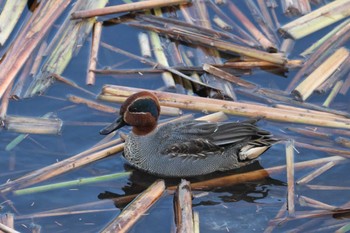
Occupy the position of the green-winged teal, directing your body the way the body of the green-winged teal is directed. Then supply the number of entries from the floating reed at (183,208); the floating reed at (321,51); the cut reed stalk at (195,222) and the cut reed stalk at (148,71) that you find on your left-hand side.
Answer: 2

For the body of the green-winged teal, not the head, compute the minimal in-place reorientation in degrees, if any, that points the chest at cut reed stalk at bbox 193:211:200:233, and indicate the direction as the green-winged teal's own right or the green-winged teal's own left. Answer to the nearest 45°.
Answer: approximately 90° to the green-winged teal's own left

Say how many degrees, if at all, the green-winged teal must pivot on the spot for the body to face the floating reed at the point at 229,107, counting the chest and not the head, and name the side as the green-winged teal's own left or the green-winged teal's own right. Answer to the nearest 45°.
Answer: approximately 135° to the green-winged teal's own right

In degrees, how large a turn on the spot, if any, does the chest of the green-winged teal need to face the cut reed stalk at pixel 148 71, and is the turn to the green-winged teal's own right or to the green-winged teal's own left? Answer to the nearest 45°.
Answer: approximately 90° to the green-winged teal's own right

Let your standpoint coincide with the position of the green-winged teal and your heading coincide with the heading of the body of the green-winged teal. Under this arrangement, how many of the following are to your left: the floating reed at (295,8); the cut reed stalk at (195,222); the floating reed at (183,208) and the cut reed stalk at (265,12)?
2

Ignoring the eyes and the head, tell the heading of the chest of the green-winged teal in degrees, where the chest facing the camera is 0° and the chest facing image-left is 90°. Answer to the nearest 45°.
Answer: approximately 90°

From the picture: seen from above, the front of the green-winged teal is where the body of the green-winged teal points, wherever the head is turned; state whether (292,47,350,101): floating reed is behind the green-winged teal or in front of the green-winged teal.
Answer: behind

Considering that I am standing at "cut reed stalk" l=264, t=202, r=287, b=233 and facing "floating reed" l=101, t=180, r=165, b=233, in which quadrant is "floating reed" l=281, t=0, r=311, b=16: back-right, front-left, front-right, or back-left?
back-right

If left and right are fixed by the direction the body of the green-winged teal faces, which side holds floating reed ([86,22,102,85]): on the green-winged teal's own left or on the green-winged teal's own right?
on the green-winged teal's own right

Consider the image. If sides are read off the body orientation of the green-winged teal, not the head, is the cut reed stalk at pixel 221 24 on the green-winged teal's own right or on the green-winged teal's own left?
on the green-winged teal's own right

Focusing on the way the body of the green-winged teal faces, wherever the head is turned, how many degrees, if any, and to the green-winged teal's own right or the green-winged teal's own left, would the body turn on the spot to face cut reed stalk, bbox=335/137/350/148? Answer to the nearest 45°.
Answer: approximately 180°

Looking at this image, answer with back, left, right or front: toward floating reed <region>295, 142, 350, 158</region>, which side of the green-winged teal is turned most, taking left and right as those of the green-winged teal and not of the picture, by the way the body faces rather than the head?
back
